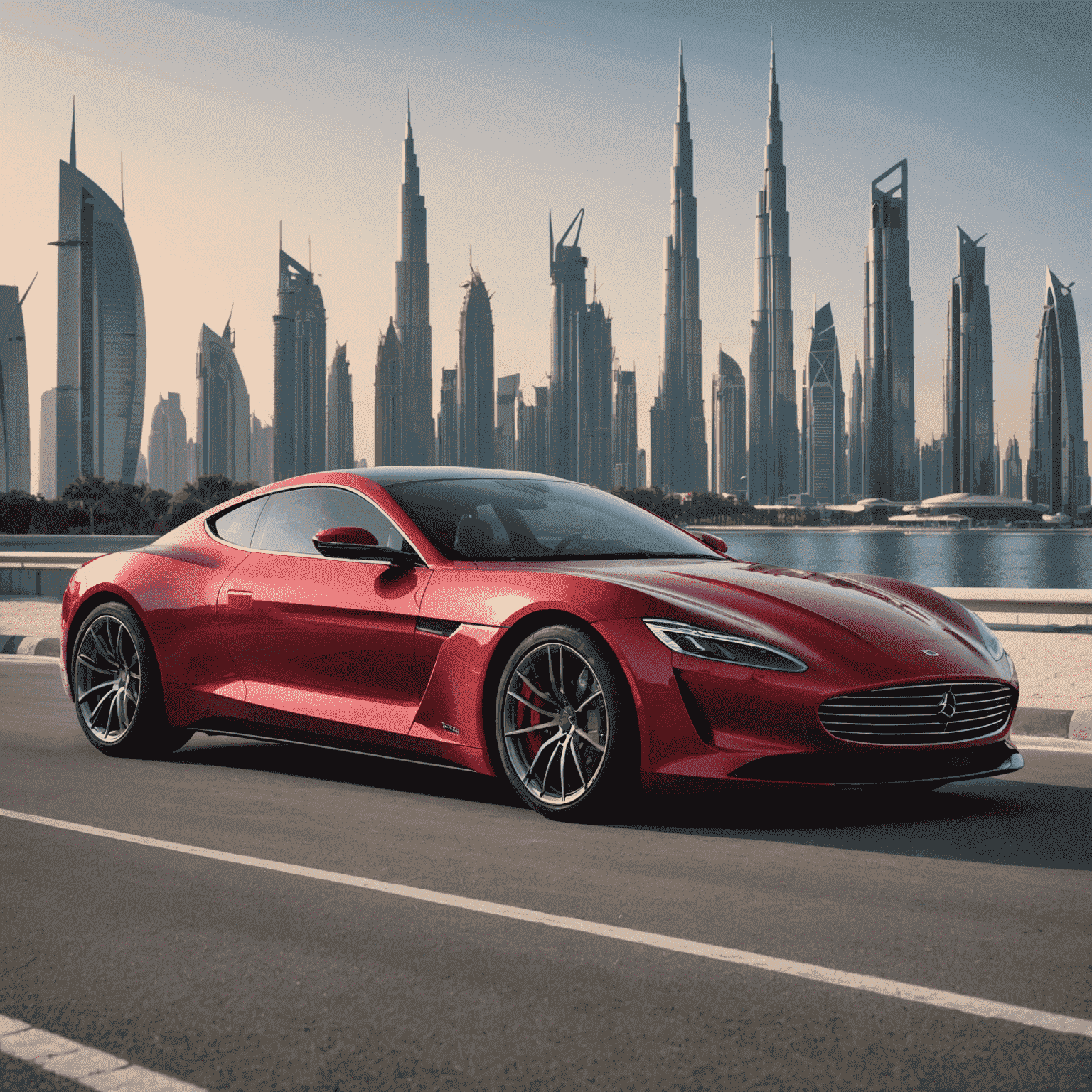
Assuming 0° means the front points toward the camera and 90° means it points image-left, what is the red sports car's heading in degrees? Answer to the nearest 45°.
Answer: approximately 315°
